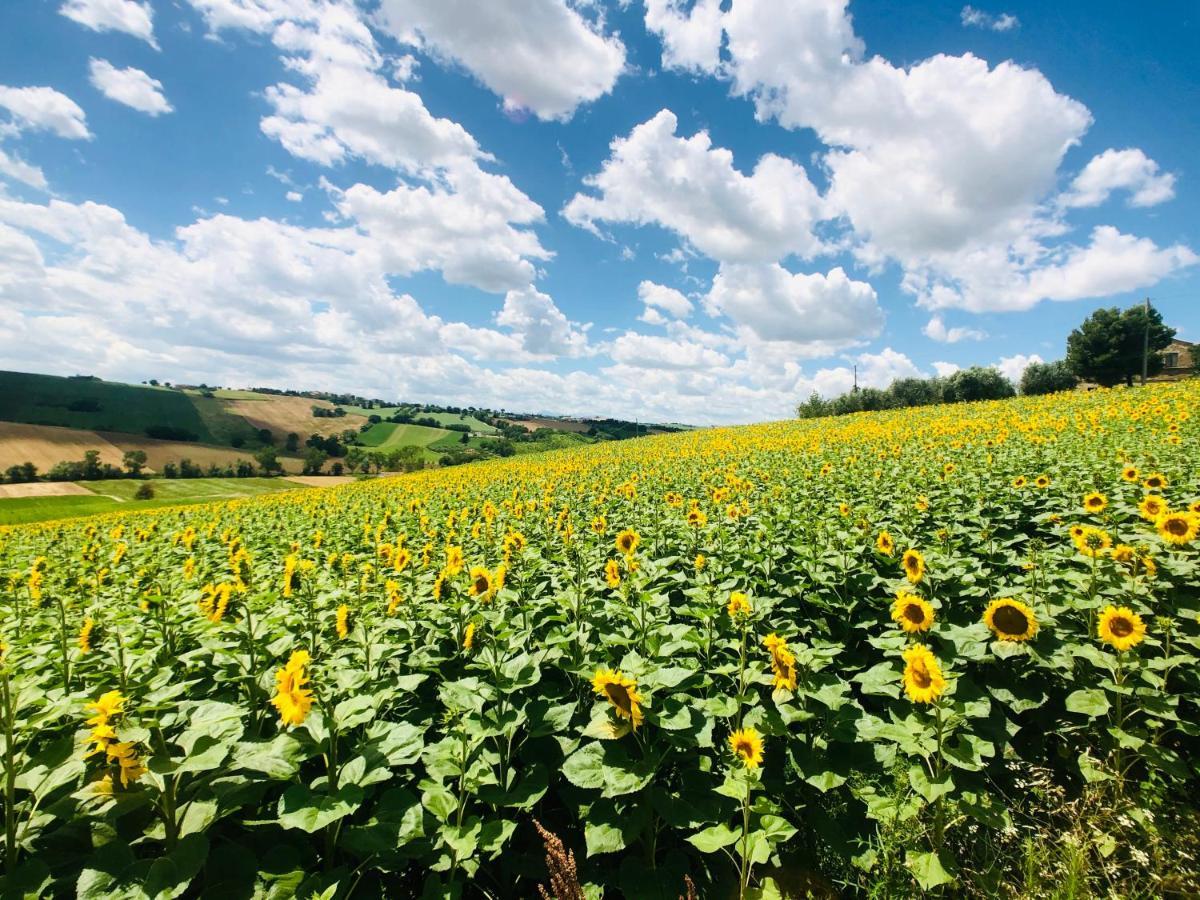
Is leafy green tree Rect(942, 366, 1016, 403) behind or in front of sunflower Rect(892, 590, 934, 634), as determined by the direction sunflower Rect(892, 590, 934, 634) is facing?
behind

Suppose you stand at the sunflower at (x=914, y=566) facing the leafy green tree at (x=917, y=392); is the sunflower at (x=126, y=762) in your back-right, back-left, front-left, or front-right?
back-left

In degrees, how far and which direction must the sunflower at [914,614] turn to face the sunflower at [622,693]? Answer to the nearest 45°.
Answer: approximately 45° to its right

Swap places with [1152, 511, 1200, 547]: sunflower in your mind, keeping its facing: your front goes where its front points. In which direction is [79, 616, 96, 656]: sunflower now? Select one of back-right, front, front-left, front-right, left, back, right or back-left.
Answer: right

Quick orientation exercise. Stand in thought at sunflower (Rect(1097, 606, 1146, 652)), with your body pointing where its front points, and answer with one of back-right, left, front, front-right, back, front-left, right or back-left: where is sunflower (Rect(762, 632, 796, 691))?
front-right

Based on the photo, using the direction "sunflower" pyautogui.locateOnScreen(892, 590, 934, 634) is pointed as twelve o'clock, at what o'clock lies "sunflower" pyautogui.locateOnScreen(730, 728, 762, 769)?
"sunflower" pyautogui.locateOnScreen(730, 728, 762, 769) is roughly at 1 o'clock from "sunflower" pyautogui.locateOnScreen(892, 590, 934, 634).

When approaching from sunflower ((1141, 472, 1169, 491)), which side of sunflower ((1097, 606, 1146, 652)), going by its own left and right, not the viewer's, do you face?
back

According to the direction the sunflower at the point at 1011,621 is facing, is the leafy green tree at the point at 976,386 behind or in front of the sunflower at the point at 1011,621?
behind

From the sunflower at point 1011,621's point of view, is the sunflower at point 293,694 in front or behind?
in front

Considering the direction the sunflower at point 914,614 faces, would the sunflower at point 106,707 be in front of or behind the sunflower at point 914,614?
in front
